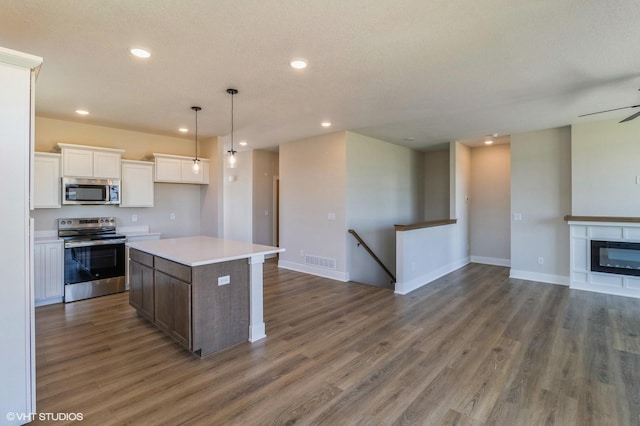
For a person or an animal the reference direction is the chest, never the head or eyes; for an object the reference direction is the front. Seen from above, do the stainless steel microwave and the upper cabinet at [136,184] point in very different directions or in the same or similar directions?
same or similar directions

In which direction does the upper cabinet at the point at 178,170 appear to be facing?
toward the camera

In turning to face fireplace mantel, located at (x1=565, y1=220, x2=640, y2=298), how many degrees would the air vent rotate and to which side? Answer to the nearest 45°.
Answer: approximately 135° to its left

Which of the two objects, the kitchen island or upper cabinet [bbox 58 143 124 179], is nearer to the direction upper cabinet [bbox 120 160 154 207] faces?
the kitchen island

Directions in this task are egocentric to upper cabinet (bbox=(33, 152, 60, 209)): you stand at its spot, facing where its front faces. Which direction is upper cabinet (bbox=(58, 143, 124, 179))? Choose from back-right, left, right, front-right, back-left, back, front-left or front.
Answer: left

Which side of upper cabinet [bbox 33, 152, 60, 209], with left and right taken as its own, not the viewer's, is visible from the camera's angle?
front

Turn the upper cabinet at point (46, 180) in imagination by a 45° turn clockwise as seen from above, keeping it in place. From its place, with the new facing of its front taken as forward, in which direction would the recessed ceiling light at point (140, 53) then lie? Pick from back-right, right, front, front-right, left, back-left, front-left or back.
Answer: front-left

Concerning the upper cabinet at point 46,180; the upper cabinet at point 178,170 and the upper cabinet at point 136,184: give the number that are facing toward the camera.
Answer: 3

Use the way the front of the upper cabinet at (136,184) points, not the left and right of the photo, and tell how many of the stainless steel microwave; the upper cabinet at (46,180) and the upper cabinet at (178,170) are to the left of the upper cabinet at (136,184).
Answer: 1

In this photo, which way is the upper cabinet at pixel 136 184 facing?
toward the camera

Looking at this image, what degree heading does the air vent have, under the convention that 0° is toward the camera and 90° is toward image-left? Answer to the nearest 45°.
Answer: approximately 45°

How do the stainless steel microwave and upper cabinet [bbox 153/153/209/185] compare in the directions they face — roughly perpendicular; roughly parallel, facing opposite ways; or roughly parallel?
roughly parallel

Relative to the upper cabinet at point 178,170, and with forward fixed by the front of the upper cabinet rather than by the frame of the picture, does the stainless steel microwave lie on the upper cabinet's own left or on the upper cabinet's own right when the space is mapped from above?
on the upper cabinet's own right
